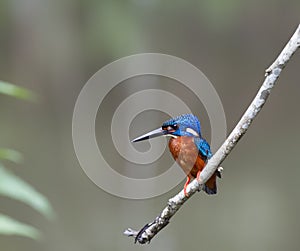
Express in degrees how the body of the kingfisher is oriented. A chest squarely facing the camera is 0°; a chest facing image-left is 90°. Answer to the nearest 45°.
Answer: approximately 45°
